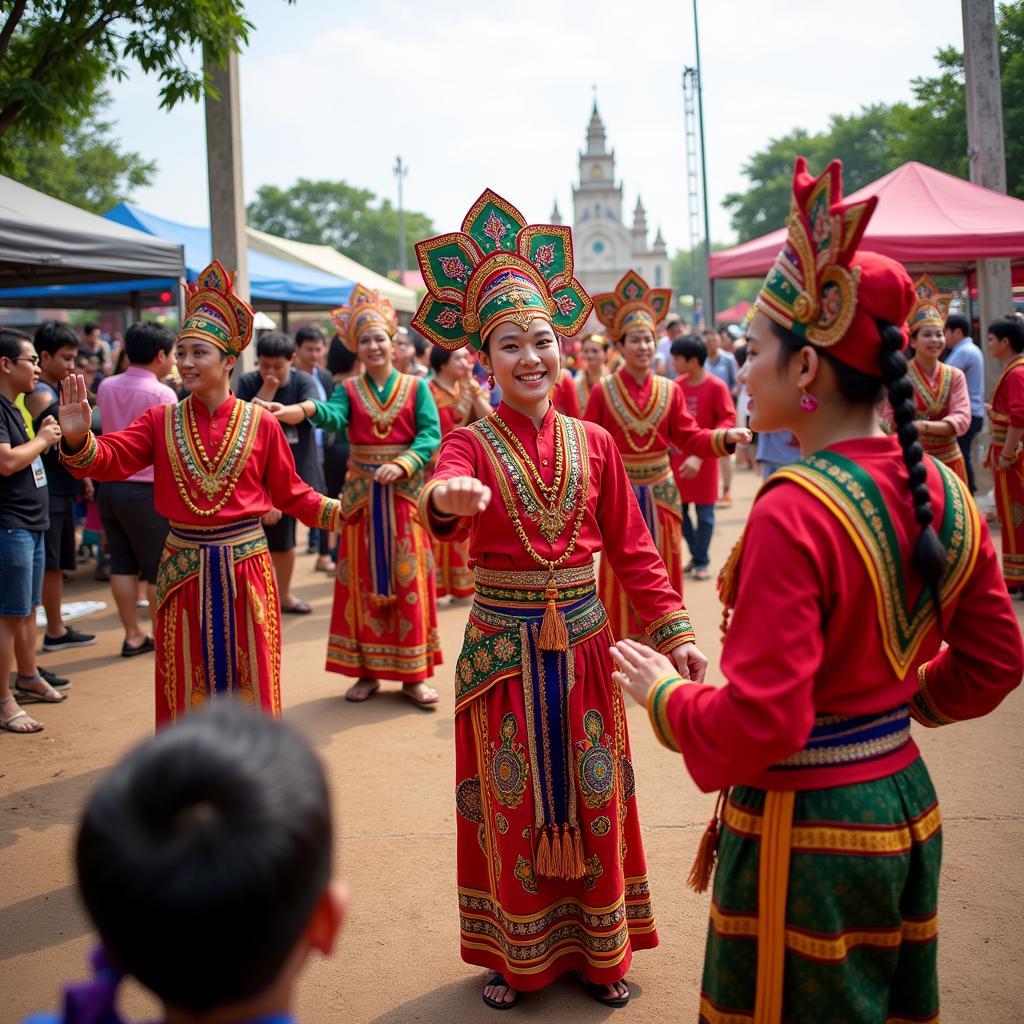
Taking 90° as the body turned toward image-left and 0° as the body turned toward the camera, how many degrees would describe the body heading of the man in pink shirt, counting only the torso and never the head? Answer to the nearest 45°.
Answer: approximately 225°

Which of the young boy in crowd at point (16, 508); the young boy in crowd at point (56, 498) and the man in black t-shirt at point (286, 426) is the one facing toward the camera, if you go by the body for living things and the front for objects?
the man in black t-shirt

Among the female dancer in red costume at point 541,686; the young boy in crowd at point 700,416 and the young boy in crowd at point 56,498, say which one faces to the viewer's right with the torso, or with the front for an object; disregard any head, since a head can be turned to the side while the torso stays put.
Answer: the young boy in crowd at point 56,498

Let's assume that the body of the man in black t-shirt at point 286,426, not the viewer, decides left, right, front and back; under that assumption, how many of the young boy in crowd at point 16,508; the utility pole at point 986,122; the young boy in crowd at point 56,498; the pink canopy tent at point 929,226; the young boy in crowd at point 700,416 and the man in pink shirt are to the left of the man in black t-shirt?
3

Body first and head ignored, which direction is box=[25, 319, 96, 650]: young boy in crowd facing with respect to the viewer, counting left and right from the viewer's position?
facing to the right of the viewer

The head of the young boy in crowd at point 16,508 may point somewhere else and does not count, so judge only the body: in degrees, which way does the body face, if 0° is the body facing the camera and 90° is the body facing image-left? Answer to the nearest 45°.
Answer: approximately 270°

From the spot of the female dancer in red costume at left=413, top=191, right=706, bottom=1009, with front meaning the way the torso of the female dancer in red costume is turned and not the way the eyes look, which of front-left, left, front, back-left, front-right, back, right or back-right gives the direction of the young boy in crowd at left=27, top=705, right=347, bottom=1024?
front

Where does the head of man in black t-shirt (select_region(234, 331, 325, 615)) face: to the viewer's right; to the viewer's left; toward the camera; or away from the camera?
toward the camera

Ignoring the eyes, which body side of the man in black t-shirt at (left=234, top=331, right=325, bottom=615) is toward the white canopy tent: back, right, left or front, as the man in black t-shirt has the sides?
back

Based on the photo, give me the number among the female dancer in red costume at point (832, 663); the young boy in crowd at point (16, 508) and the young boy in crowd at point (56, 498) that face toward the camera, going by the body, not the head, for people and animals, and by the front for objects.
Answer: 0

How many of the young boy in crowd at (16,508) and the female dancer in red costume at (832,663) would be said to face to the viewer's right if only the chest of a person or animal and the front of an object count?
1

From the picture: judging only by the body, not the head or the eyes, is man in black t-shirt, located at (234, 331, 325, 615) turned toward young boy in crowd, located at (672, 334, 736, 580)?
no

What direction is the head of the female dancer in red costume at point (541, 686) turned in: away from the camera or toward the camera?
toward the camera

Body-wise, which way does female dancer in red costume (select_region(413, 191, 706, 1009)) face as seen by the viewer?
toward the camera
